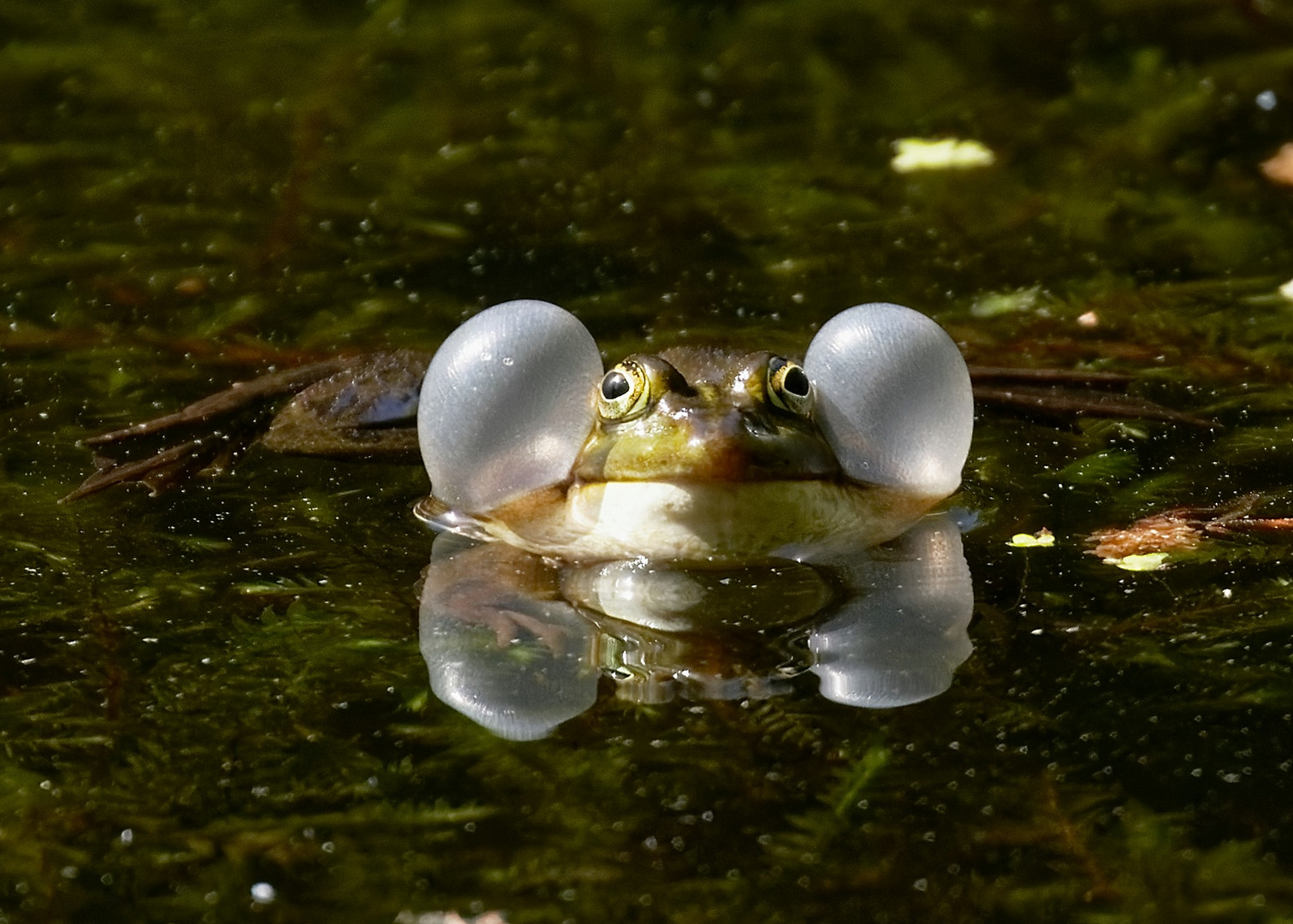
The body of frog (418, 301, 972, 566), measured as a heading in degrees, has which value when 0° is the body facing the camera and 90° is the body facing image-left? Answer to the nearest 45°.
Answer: approximately 0°

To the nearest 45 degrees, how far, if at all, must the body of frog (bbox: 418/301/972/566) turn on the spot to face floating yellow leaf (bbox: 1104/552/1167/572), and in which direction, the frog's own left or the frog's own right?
approximately 90° to the frog's own left

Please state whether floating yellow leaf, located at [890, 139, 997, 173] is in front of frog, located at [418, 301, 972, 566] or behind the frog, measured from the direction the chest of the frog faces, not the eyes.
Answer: behind
